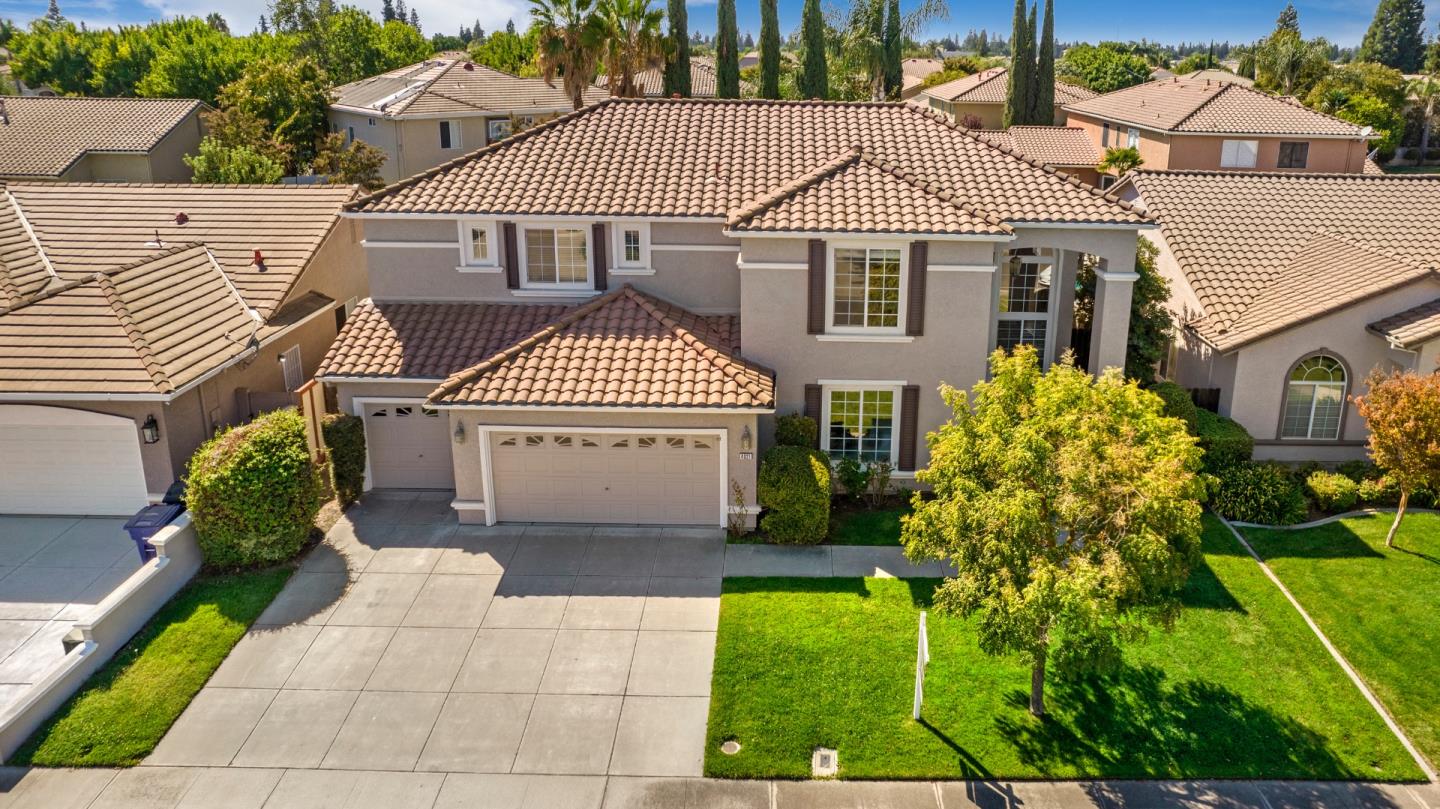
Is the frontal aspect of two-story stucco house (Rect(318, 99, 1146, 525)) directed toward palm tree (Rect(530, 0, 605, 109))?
no

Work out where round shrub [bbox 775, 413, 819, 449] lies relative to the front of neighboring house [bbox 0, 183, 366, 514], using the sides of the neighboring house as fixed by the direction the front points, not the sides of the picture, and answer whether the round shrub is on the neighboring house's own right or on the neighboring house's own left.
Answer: on the neighboring house's own left

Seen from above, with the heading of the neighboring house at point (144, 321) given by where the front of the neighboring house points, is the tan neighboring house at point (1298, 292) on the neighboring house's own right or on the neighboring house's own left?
on the neighboring house's own left

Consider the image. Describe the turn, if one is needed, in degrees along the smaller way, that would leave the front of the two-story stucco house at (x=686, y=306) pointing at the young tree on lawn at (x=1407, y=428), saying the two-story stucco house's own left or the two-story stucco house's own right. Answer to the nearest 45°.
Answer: approximately 90° to the two-story stucco house's own left

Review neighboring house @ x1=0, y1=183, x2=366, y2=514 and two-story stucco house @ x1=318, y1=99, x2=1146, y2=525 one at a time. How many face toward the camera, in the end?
2

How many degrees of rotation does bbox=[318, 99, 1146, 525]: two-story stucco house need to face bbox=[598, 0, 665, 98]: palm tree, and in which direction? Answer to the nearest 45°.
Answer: approximately 180°

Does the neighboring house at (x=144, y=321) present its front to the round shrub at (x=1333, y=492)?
no

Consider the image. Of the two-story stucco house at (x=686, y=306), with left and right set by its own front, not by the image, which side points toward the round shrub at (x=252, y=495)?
right

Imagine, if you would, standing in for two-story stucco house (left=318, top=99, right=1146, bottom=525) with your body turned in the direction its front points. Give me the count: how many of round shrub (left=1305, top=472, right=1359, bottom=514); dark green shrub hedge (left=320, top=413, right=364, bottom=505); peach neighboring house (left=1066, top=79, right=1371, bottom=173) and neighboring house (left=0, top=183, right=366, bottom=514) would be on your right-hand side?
2

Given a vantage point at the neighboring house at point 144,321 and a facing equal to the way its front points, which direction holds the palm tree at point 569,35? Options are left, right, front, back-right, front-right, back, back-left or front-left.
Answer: back-left

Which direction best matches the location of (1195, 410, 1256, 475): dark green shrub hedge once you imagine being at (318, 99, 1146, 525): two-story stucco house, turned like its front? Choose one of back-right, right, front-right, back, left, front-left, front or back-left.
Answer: left

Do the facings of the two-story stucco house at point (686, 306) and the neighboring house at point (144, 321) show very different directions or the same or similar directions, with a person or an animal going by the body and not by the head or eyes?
same or similar directions

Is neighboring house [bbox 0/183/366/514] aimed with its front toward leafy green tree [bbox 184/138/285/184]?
no

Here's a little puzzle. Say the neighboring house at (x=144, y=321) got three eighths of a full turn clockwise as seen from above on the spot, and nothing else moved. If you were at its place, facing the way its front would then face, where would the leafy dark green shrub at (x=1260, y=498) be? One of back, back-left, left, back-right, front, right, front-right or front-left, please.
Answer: back

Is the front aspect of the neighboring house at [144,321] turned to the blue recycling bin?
yes

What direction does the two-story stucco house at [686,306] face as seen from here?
toward the camera

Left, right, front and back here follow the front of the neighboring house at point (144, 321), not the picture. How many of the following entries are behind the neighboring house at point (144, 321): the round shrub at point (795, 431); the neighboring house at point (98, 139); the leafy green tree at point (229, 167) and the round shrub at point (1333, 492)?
2

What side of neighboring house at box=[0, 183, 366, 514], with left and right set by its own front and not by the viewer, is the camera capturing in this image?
front

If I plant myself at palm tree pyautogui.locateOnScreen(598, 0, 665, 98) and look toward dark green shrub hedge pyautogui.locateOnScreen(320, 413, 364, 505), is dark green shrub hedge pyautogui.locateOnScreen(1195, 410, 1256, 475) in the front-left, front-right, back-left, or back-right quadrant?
front-left

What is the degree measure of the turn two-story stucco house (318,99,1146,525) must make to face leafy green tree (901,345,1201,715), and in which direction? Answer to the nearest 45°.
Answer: approximately 45° to its left

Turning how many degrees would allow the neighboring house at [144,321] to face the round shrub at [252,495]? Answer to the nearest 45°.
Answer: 0° — it already faces it
